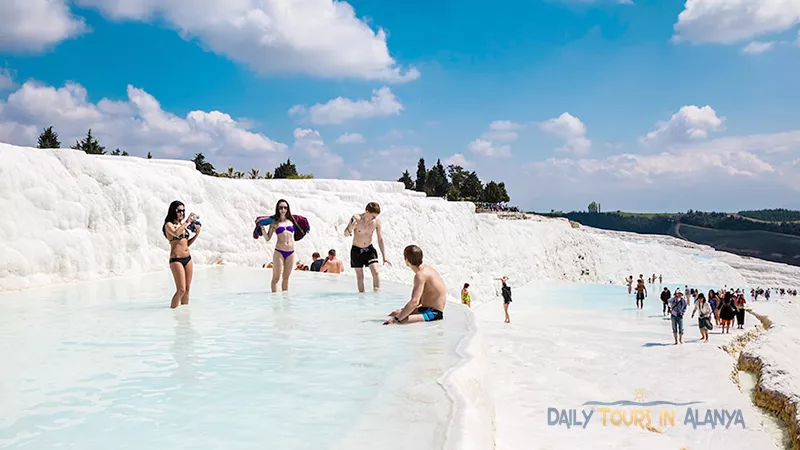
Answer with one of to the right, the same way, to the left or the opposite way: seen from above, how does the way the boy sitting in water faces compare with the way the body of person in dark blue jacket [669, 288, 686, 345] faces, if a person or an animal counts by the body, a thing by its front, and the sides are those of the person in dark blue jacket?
to the right

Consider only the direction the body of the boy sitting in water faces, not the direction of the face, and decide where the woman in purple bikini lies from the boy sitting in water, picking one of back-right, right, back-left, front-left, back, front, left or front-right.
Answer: front-right

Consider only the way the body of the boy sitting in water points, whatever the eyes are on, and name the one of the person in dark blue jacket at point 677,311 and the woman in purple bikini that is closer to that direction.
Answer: the woman in purple bikini

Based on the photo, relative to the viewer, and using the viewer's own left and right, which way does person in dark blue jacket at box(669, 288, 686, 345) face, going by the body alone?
facing the viewer

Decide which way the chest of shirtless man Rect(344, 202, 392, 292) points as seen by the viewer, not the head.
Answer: toward the camera

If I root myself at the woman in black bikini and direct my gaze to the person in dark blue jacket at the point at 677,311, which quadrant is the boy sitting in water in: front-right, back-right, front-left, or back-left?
front-right

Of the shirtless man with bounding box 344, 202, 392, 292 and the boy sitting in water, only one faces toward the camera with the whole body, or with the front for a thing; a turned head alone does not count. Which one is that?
the shirtless man

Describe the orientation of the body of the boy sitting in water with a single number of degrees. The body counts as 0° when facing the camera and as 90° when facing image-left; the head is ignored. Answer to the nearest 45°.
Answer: approximately 90°

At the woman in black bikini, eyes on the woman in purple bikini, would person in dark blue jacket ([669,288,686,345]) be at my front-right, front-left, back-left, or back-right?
front-right

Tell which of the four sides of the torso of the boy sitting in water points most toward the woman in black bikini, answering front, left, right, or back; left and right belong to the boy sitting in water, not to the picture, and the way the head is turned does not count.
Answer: front

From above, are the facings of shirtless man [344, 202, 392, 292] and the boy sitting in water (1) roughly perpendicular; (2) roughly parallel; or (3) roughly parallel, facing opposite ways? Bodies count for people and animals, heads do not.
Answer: roughly perpendicular

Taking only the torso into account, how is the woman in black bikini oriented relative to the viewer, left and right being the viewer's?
facing the viewer and to the right of the viewer

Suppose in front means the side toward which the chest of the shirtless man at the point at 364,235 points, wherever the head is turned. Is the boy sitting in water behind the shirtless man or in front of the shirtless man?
in front
